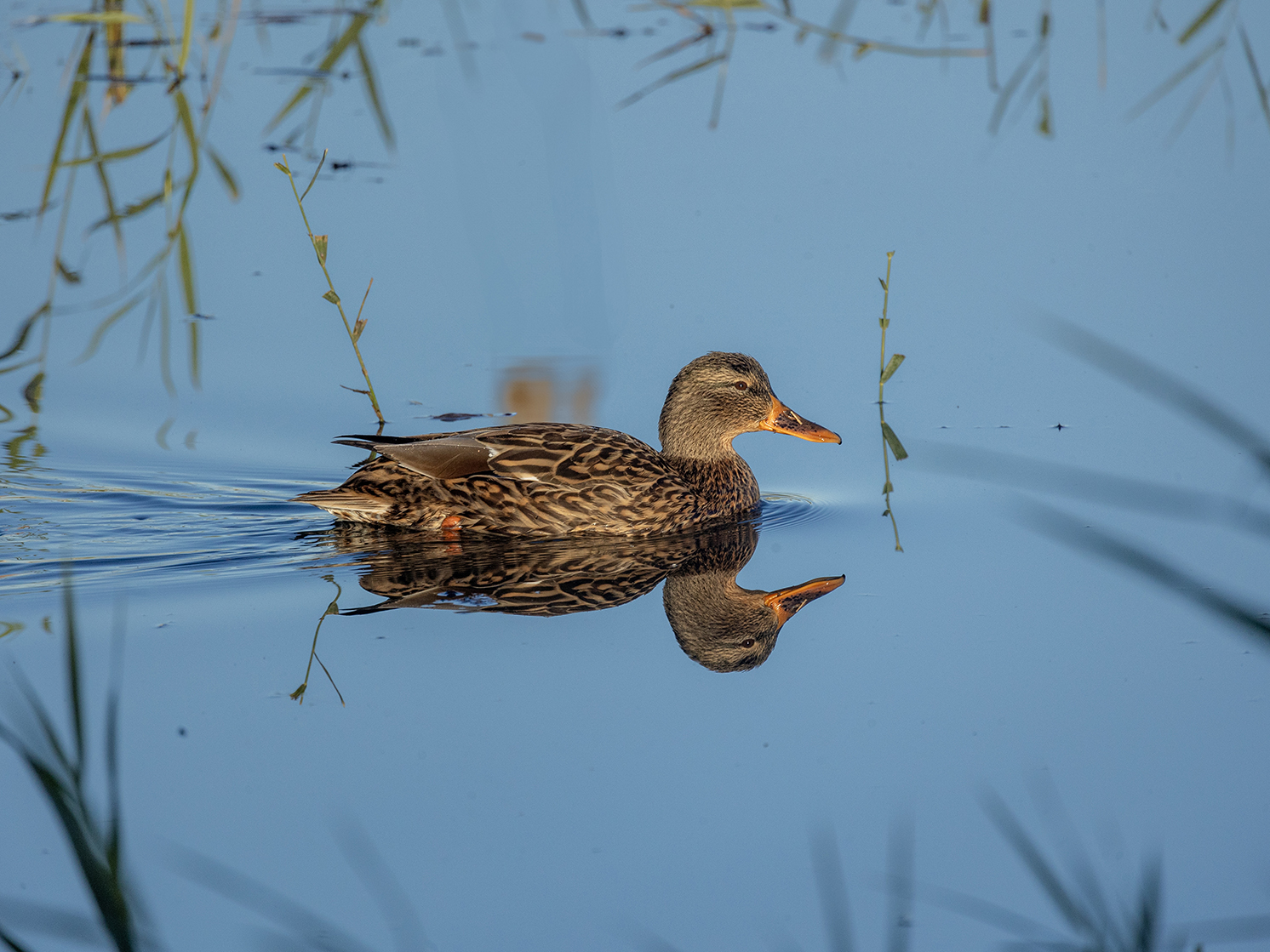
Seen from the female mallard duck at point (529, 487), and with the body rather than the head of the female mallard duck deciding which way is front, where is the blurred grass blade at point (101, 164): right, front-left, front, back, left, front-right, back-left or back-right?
back

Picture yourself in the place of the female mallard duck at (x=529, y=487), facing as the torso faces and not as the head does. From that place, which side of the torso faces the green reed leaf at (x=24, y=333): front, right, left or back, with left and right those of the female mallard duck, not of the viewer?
back

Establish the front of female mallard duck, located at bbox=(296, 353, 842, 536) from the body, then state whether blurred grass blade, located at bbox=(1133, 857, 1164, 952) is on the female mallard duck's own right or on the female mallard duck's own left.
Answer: on the female mallard duck's own right

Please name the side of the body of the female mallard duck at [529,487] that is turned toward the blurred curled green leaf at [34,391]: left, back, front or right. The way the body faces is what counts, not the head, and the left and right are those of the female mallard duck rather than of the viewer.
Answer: back

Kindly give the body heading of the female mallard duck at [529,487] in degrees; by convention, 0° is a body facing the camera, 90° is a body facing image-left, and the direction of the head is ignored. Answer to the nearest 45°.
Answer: approximately 270°

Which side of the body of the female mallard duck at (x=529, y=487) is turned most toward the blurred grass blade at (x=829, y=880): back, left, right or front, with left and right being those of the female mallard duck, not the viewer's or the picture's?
right

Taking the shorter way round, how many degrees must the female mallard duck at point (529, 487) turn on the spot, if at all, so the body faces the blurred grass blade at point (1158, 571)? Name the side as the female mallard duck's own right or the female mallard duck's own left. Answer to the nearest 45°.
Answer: approximately 90° to the female mallard duck's own right

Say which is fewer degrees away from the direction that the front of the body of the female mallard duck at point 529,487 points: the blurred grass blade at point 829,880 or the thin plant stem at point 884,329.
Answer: the thin plant stem
